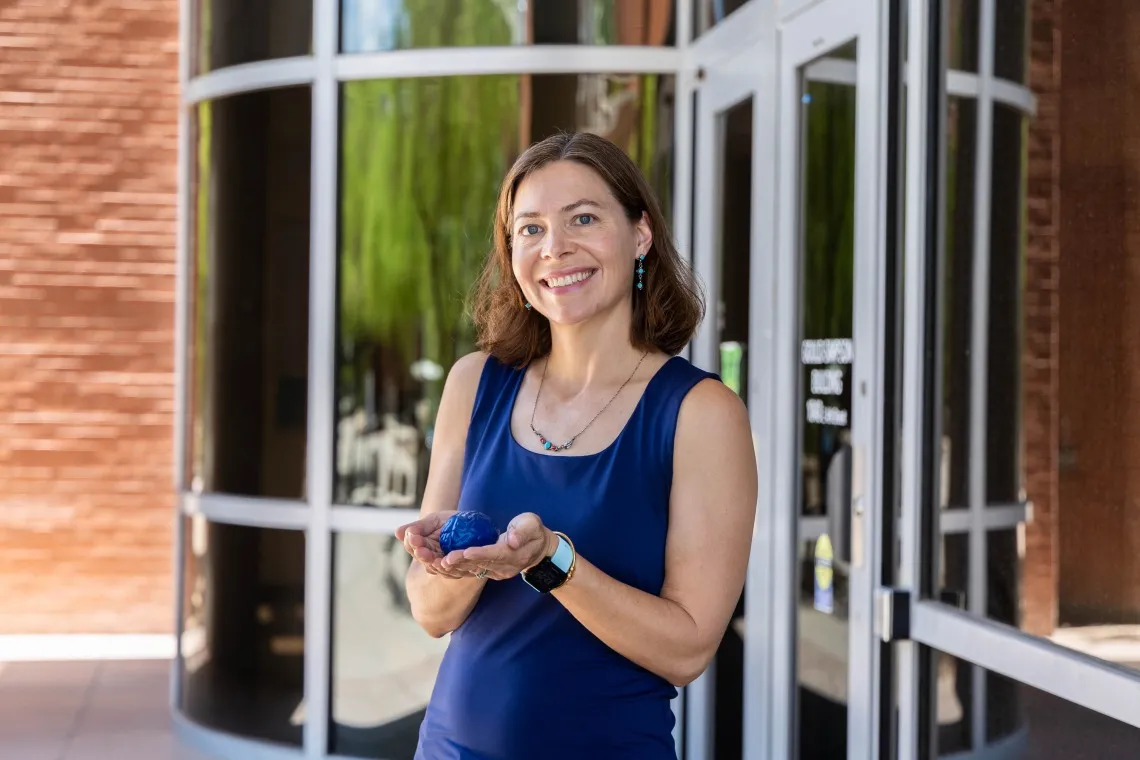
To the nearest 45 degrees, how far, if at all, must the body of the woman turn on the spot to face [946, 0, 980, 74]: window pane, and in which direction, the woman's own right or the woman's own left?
approximately 180°

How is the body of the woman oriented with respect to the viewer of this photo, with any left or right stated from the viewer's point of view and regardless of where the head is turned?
facing the viewer and to the left of the viewer

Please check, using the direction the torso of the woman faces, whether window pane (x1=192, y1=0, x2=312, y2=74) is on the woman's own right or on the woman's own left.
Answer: on the woman's own right

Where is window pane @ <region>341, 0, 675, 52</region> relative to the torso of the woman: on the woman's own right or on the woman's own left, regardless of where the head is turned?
on the woman's own right

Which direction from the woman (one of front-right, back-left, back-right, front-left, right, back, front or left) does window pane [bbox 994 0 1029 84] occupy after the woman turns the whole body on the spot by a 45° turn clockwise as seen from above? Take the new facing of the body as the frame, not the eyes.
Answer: back-right

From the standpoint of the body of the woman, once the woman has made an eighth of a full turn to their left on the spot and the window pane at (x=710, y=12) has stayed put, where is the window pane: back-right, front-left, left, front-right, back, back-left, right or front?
back

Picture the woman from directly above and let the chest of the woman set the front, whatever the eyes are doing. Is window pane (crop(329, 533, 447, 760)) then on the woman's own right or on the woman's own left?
on the woman's own right

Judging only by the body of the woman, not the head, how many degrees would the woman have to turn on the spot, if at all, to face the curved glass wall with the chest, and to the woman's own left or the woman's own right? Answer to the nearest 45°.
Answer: approximately 135° to the woman's own right
